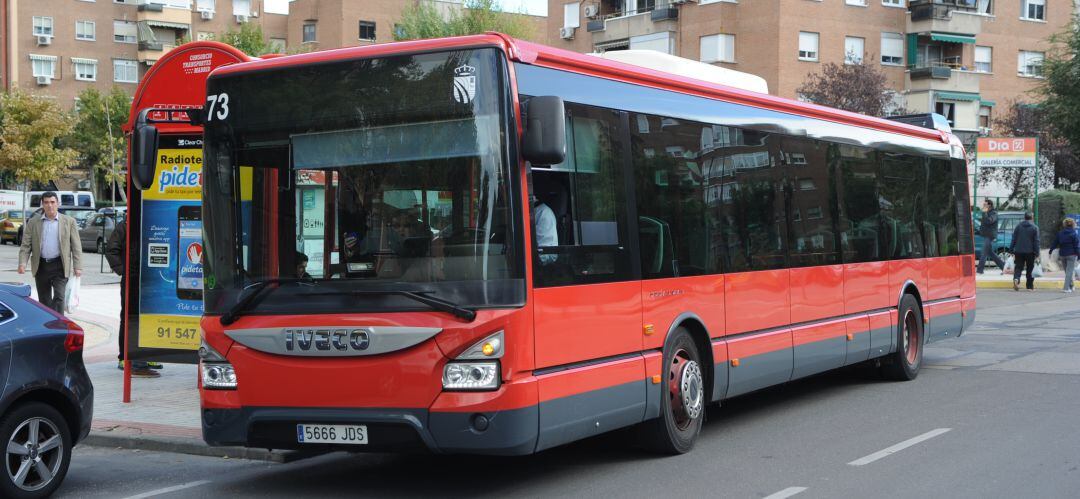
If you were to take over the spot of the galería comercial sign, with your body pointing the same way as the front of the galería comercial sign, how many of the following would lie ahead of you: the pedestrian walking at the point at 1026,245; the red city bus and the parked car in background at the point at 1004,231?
2

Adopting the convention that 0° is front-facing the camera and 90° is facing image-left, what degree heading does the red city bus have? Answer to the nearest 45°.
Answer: approximately 45°

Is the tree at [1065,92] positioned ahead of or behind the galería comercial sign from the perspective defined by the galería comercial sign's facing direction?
behind

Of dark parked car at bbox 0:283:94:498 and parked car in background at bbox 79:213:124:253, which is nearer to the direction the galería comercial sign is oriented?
the dark parked car

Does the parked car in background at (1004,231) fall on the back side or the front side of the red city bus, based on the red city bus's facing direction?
on the back side

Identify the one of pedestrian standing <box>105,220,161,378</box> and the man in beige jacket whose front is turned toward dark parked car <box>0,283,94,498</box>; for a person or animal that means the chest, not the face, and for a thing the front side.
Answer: the man in beige jacket

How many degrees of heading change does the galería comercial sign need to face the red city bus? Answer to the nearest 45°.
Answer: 0° — it already faces it

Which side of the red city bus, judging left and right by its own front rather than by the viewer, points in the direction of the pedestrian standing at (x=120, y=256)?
right
